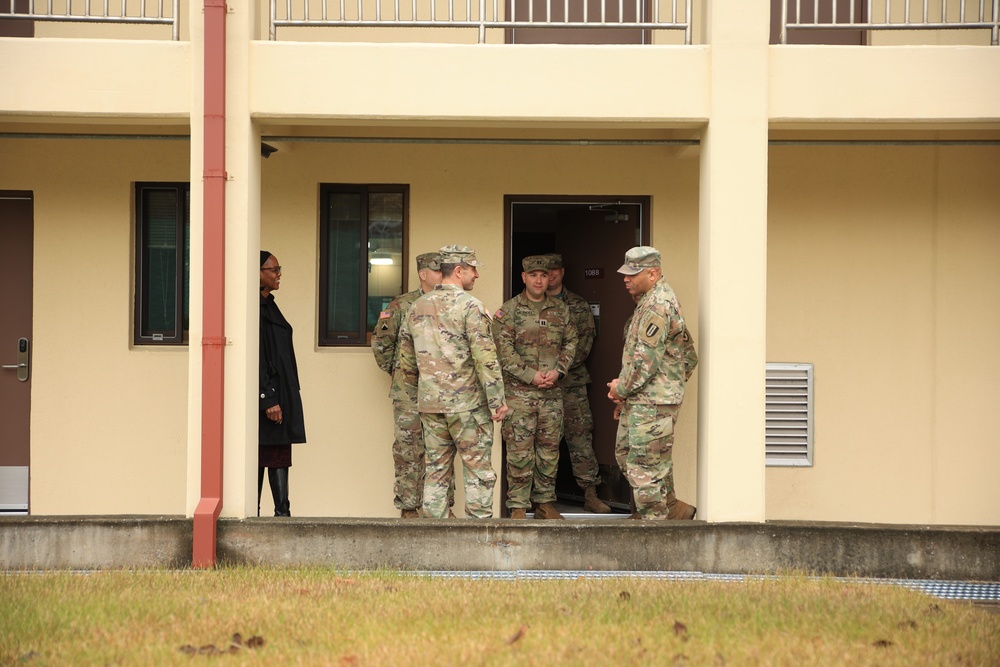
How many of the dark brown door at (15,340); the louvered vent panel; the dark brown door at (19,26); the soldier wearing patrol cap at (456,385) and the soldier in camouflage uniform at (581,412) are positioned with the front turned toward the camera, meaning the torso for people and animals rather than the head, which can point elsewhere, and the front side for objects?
4

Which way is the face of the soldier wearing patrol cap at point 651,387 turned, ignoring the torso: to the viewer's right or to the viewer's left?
to the viewer's left

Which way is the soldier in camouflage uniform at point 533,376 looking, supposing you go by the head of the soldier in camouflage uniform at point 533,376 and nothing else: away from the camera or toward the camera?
toward the camera

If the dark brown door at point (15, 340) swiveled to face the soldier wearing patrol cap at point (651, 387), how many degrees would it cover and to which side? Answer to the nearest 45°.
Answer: approximately 45° to its left

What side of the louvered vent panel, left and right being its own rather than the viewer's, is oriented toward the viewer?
front

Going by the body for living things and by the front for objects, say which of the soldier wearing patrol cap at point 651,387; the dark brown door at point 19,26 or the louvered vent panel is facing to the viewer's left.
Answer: the soldier wearing patrol cap

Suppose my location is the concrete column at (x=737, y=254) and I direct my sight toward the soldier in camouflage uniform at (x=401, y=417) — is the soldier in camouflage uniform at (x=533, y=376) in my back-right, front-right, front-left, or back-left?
front-right

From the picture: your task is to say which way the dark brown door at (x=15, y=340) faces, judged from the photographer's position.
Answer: facing the viewer

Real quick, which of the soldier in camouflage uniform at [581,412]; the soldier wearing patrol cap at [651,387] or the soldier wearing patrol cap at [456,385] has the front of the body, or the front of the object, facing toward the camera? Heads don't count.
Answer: the soldier in camouflage uniform

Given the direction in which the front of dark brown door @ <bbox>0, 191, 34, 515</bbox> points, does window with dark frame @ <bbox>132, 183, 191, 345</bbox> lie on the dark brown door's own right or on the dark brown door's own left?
on the dark brown door's own left

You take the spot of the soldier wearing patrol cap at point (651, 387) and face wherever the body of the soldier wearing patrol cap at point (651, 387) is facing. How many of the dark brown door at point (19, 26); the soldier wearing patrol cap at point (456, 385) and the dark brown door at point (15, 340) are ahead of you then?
3

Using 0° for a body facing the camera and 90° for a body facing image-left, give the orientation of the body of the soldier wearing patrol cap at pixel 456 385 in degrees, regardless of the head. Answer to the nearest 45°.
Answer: approximately 225°

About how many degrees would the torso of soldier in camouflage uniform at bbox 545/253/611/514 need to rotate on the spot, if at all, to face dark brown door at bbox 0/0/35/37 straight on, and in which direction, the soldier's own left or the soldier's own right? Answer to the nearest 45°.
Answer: approximately 90° to the soldier's own right

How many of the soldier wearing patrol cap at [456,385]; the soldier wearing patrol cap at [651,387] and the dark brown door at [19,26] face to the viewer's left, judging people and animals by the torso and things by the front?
1

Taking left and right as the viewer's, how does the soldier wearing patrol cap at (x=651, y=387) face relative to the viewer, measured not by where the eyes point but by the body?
facing to the left of the viewer

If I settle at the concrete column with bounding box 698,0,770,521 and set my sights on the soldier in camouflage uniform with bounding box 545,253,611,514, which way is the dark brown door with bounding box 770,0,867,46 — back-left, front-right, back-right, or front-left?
front-right

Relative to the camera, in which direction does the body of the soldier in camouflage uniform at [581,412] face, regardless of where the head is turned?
toward the camera
